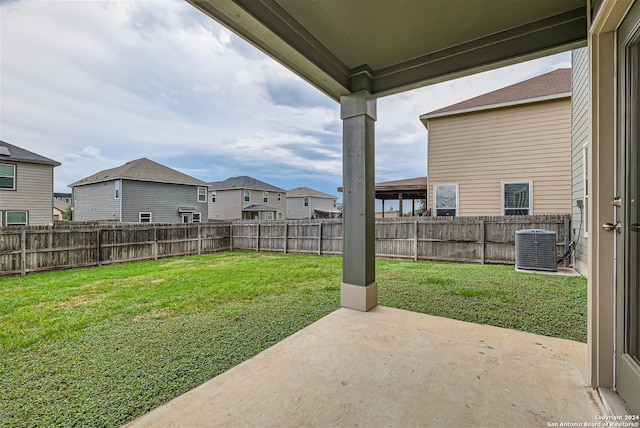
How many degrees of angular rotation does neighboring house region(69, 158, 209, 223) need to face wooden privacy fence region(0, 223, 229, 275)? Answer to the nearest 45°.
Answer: approximately 135° to its left

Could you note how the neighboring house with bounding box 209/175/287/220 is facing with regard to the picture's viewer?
facing away from the viewer and to the left of the viewer

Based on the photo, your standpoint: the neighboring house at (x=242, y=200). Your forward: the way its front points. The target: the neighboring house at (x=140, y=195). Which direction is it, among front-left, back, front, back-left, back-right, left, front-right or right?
left

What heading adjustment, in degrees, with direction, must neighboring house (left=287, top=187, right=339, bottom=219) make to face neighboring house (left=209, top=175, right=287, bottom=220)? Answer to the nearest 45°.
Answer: approximately 90° to its left

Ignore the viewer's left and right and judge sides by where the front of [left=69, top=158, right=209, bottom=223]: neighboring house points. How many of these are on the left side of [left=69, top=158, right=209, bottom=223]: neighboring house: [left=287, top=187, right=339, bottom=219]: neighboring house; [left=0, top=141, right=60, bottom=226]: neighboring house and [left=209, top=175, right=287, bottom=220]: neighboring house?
1

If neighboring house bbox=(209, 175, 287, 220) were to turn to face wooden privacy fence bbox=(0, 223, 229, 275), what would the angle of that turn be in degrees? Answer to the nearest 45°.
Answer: approximately 135° to its left

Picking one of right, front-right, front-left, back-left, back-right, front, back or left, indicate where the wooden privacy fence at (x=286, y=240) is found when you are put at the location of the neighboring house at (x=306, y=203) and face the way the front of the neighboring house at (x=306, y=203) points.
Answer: back-left

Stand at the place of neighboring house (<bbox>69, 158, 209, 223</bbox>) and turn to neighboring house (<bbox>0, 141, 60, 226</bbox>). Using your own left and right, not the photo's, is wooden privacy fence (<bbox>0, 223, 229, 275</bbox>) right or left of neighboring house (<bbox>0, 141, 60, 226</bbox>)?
left
